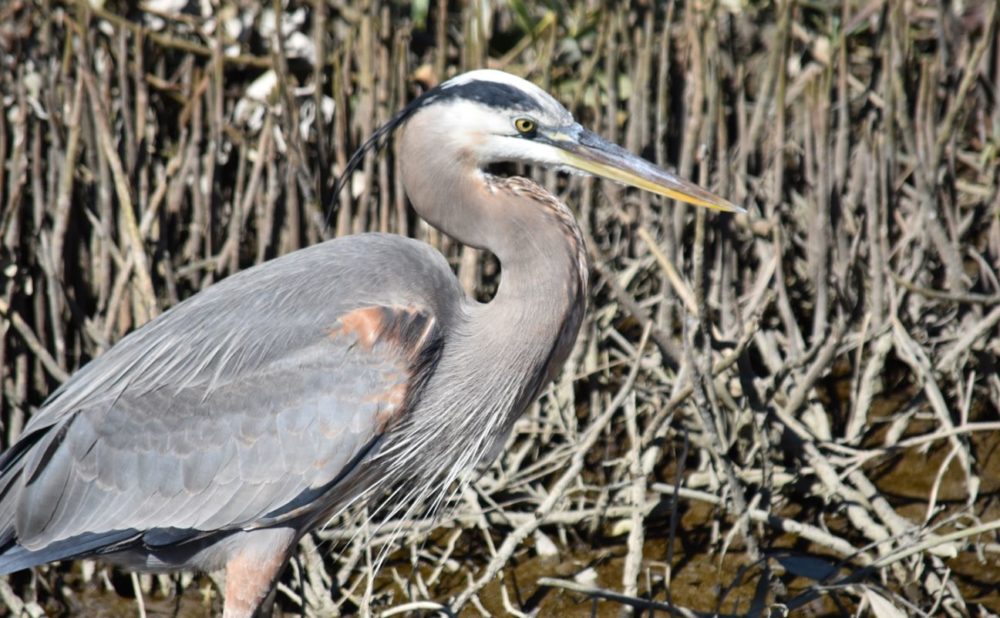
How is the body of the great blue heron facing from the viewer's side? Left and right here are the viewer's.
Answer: facing to the right of the viewer
